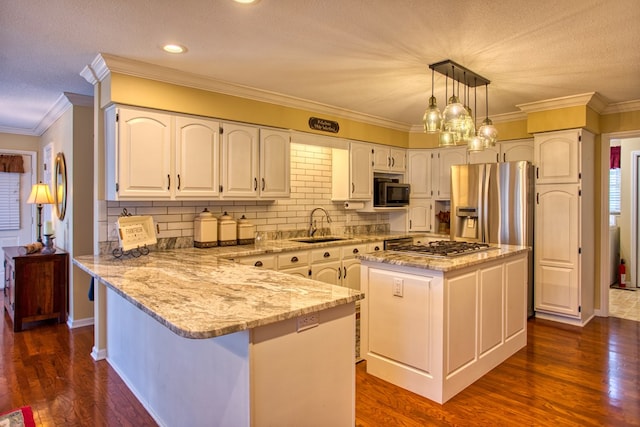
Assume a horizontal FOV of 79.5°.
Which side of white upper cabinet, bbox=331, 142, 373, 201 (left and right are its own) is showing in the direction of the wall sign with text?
right

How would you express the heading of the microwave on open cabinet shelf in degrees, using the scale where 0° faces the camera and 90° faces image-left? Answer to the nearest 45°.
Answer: approximately 315°

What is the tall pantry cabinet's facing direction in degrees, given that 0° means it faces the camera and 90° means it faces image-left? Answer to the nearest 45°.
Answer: approximately 45°

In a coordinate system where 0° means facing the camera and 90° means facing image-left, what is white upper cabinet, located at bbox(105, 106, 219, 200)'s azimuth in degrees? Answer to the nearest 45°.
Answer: approximately 315°

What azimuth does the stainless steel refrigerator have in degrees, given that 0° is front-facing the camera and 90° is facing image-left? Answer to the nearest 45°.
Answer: approximately 45°

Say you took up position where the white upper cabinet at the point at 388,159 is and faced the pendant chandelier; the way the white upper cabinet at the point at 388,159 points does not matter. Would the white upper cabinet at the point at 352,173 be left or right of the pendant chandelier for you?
right

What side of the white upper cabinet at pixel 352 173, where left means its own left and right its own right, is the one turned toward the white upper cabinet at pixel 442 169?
left

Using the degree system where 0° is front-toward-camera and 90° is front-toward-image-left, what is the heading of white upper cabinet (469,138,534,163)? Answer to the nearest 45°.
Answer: approximately 45°

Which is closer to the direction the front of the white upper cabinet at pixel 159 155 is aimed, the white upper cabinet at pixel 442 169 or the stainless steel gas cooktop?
the stainless steel gas cooktop
